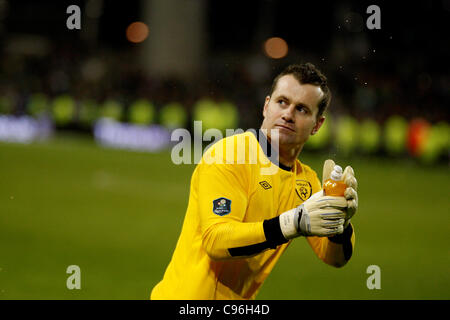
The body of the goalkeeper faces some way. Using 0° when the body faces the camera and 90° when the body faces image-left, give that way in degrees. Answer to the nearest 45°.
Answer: approximately 315°
